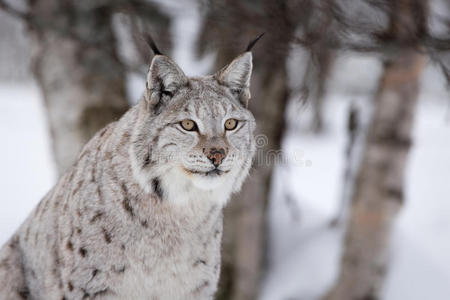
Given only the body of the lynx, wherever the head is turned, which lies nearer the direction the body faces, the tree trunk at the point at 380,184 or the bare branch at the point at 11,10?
the tree trunk

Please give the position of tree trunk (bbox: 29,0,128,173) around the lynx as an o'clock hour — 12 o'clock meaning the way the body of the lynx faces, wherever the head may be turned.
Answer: The tree trunk is roughly at 7 o'clock from the lynx.

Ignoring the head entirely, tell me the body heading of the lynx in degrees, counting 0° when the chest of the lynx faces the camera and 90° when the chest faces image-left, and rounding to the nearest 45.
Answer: approximately 315°

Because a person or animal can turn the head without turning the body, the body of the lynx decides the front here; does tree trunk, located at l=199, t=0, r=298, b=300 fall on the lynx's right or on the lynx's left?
on the lynx's left

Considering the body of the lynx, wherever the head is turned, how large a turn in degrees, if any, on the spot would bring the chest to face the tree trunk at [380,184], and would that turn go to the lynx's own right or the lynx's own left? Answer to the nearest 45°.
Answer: approximately 90° to the lynx's own left

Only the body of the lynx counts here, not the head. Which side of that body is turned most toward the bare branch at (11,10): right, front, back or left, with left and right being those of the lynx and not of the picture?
back
